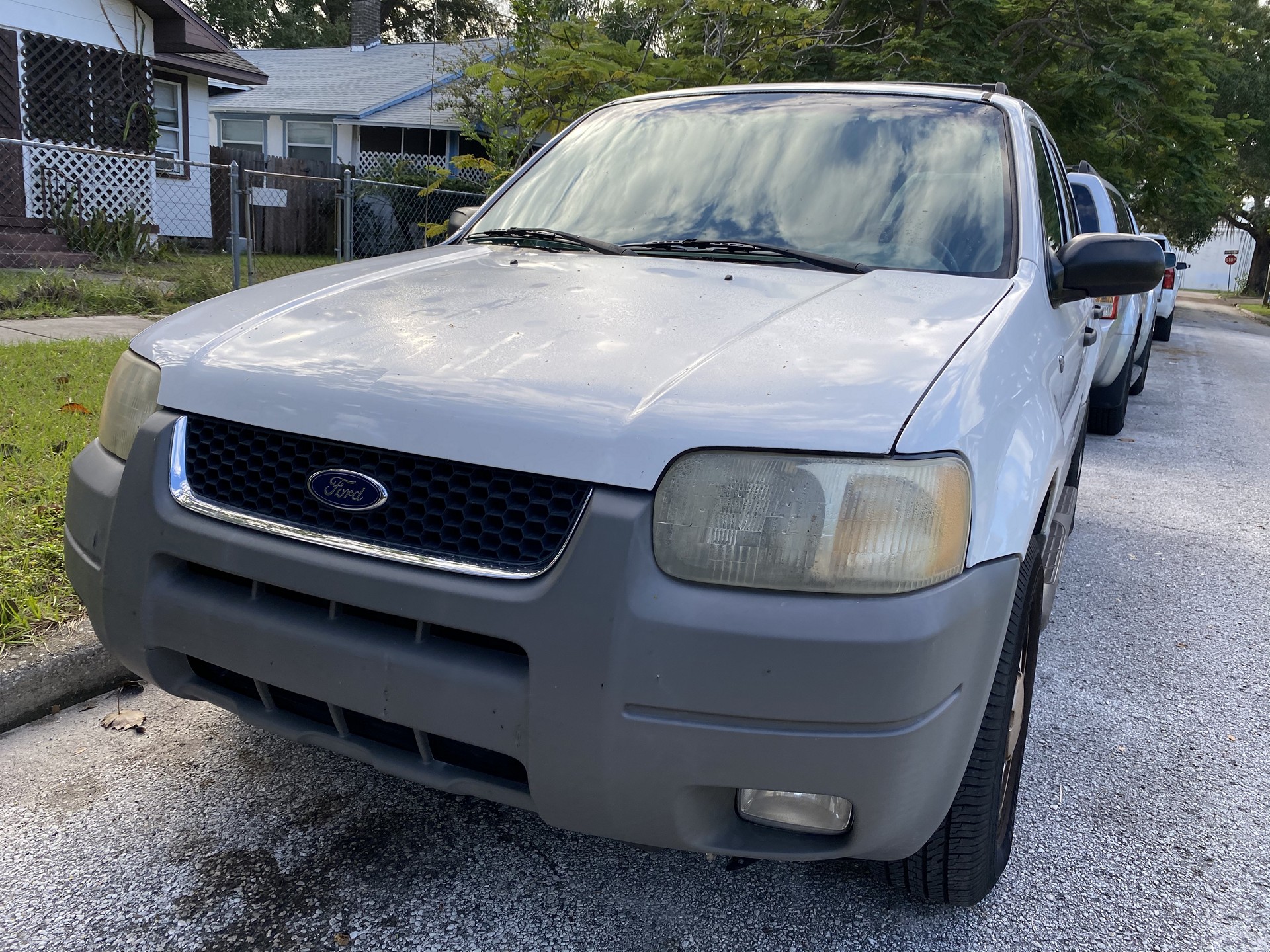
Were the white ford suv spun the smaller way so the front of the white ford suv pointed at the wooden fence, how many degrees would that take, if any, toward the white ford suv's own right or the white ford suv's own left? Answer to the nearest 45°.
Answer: approximately 135° to the white ford suv's own right

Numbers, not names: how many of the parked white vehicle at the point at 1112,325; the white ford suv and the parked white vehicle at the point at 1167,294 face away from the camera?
2

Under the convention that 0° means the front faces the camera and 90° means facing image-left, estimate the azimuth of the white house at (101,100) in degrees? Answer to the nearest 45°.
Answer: approximately 315°

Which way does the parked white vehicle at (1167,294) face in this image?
away from the camera

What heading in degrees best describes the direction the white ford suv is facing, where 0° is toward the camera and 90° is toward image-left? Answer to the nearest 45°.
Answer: approximately 45°

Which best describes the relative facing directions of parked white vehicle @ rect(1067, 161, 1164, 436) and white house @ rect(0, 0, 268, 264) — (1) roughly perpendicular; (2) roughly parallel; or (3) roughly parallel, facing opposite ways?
roughly perpendicular

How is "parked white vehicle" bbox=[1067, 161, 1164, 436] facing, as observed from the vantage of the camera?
facing away from the viewer

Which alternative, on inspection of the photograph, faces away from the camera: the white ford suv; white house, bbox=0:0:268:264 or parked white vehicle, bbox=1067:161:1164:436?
the parked white vehicle

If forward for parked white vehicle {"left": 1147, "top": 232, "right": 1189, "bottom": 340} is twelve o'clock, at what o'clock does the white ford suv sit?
The white ford suv is roughly at 6 o'clock from the parked white vehicle.

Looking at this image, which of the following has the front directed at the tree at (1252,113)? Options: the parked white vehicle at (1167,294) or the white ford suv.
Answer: the parked white vehicle

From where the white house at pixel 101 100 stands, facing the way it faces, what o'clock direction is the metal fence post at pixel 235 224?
The metal fence post is roughly at 1 o'clock from the white house.

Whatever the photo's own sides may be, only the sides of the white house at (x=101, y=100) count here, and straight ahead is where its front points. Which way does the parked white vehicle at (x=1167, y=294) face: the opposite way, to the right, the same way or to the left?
to the left

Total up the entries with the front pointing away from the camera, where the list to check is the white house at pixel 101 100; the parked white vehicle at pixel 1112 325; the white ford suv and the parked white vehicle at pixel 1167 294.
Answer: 2

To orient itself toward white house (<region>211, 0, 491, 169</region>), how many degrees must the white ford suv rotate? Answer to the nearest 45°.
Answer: approximately 135° to its right

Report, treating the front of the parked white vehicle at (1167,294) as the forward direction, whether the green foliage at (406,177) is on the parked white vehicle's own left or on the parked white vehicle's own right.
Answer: on the parked white vehicle's own left

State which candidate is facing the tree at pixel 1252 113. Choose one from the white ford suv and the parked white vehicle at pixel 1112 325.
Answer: the parked white vehicle

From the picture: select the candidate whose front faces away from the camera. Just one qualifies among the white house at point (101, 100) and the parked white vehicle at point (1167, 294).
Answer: the parked white vehicle

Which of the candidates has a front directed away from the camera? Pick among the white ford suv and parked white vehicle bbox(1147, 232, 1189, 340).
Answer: the parked white vehicle

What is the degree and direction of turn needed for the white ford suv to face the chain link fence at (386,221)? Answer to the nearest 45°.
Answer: approximately 135° to its right
